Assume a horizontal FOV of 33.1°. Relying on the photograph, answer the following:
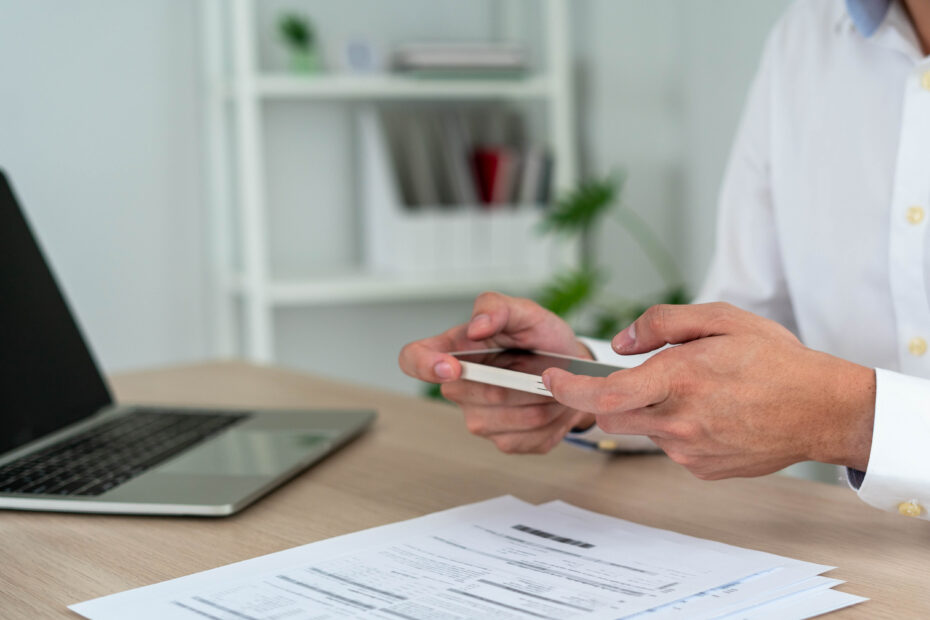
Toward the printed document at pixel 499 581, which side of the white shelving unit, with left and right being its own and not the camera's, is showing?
front

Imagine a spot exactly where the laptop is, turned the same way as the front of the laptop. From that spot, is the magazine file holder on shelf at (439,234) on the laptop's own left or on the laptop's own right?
on the laptop's own left

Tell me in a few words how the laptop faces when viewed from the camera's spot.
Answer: facing the viewer and to the right of the viewer

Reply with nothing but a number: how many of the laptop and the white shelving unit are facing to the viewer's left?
0

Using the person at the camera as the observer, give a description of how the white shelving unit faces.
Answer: facing the viewer
